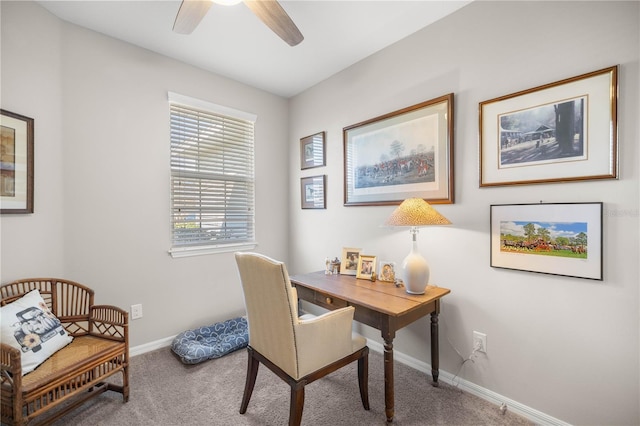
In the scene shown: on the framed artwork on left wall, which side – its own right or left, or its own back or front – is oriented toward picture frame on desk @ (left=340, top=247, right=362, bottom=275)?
front

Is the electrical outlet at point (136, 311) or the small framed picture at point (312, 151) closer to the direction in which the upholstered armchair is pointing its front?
the small framed picture

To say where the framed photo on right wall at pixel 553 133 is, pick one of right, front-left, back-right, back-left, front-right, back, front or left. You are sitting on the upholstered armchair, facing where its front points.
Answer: front-right

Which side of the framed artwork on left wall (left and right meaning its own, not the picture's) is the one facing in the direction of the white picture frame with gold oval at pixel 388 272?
front

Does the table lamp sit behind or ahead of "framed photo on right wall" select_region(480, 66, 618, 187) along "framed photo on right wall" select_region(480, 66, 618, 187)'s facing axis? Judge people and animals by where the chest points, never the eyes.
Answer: ahead

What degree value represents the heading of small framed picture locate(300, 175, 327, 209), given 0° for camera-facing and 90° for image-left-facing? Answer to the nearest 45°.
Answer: approximately 45°

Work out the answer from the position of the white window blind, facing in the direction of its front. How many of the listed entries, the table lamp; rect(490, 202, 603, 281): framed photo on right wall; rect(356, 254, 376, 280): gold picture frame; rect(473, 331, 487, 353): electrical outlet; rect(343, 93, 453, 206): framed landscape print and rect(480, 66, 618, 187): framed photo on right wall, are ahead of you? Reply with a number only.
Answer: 6

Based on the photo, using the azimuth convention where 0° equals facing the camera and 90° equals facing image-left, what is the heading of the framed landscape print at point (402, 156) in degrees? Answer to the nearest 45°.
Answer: approximately 45°

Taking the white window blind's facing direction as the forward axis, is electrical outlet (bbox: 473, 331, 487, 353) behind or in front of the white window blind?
in front

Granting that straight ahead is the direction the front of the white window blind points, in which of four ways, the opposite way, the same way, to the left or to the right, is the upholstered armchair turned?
to the left
